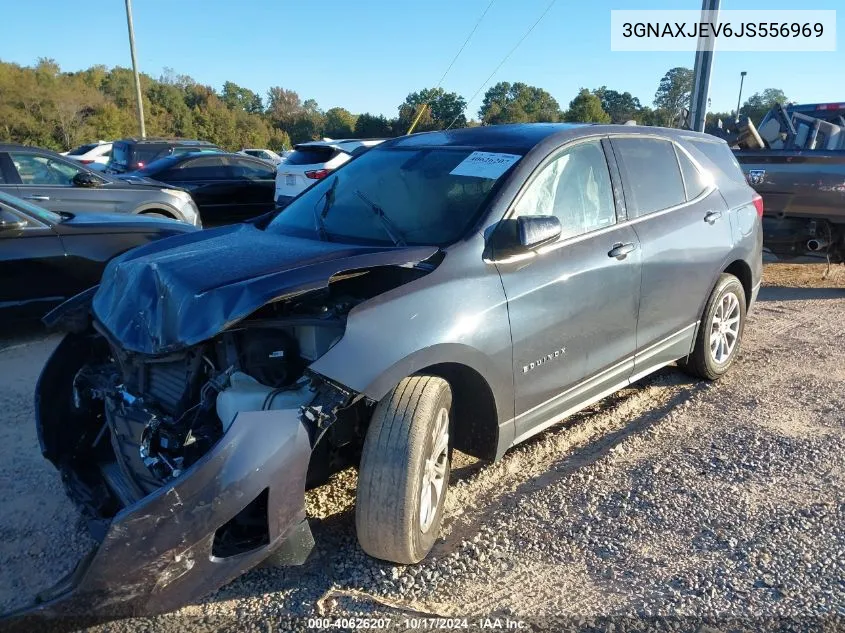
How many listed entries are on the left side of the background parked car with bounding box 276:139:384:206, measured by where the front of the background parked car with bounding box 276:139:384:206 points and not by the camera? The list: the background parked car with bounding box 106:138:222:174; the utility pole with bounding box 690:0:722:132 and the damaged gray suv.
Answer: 1

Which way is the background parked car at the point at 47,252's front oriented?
to the viewer's right

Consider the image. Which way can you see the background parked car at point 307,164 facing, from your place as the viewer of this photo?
facing away from the viewer and to the right of the viewer

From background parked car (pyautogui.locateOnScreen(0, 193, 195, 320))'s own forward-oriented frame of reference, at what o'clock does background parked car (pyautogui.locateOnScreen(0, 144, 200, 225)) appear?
background parked car (pyautogui.locateOnScreen(0, 144, 200, 225)) is roughly at 9 o'clock from background parked car (pyautogui.locateOnScreen(0, 193, 195, 320)).

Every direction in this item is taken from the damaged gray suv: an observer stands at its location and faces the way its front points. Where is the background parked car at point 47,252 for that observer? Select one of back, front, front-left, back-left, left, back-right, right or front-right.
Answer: right

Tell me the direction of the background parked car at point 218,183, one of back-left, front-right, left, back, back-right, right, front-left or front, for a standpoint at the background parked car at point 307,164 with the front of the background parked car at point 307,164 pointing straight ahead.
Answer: left

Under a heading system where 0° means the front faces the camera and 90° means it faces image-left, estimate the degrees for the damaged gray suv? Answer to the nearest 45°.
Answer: approximately 45°

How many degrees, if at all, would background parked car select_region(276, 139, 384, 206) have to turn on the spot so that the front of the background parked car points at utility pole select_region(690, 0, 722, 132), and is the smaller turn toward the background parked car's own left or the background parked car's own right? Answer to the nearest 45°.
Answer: approximately 45° to the background parked car's own right

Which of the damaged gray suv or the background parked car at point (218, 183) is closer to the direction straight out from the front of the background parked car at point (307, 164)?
the background parked car

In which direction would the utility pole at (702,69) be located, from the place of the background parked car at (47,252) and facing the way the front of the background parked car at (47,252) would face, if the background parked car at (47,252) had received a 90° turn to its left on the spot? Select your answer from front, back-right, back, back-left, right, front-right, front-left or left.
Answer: right

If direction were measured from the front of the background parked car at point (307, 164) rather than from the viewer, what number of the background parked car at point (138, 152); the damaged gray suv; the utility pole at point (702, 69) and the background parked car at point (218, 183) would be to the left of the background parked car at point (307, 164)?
2
